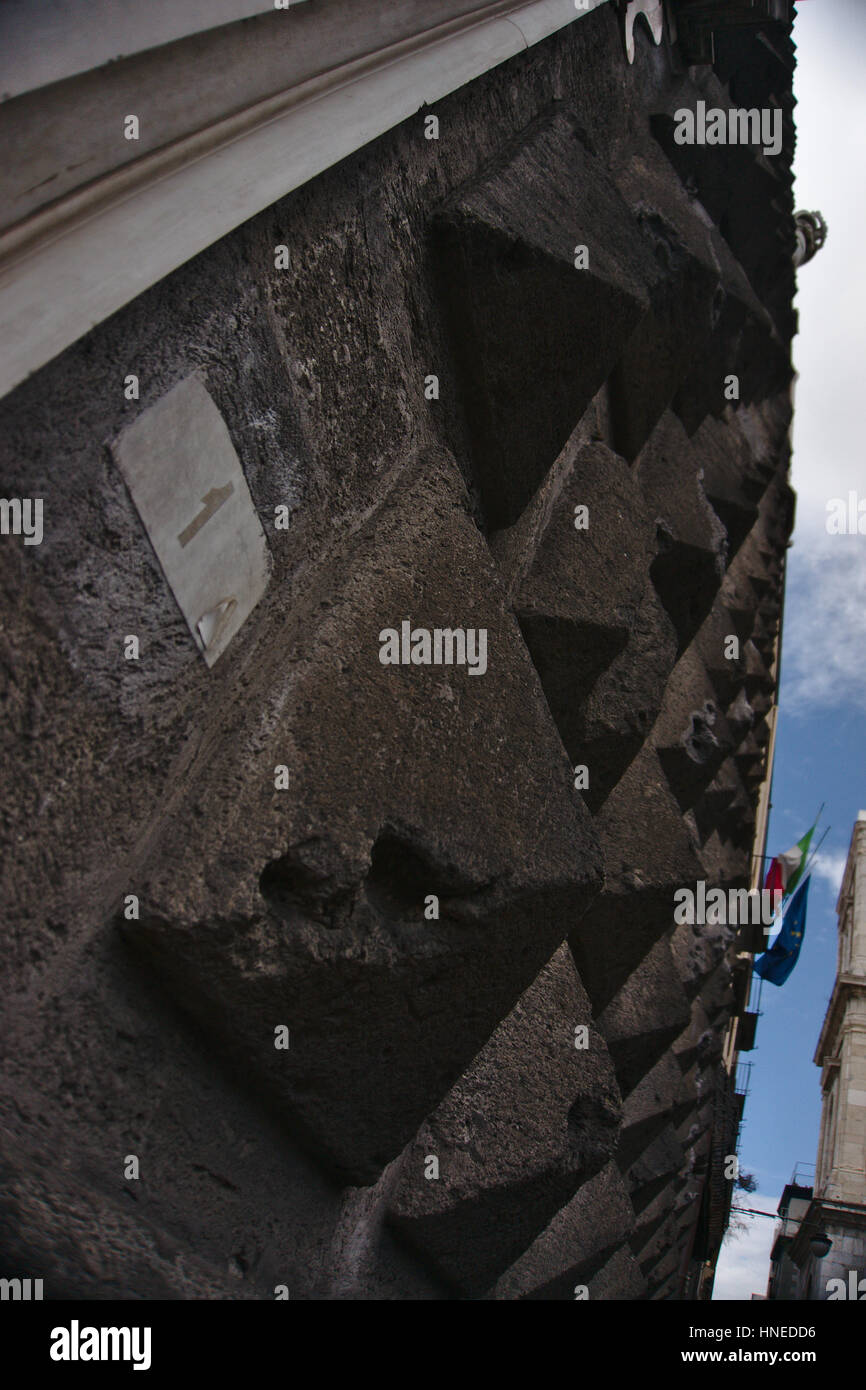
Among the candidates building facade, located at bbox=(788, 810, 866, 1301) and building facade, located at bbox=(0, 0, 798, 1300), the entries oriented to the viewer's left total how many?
1

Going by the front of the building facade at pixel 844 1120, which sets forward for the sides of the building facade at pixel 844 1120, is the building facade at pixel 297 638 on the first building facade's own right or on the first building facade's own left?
on the first building facade's own left

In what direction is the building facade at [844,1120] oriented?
to the viewer's left
